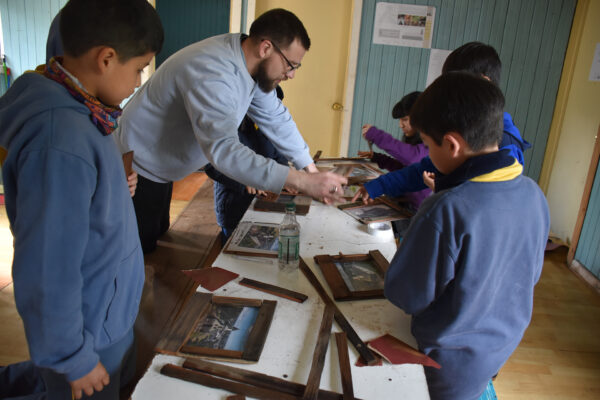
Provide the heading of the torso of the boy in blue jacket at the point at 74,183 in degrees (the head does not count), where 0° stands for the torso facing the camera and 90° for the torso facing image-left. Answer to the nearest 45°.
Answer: approximately 270°

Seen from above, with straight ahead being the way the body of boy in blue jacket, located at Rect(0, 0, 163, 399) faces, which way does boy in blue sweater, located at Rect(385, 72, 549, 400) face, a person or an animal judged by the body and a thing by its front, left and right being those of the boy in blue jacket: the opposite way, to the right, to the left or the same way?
to the left

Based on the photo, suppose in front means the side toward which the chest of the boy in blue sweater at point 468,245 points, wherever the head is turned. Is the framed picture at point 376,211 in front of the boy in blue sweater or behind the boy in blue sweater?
in front

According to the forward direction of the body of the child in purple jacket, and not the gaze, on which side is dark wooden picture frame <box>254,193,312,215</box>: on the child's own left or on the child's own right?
on the child's own left

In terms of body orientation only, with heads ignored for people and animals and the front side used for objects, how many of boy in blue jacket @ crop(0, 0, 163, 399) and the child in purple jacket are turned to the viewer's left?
1

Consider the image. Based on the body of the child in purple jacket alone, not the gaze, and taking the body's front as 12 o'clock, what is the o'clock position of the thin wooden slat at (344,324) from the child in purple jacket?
The thin wooden slat is roughly at 9 o'clock from the child in purple jacket.

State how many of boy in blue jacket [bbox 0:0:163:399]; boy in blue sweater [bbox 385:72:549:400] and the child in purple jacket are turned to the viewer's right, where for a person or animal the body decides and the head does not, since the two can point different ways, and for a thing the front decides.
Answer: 1

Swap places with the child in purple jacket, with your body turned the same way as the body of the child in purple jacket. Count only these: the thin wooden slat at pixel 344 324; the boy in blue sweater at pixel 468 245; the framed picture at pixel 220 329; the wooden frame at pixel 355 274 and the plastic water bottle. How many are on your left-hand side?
5

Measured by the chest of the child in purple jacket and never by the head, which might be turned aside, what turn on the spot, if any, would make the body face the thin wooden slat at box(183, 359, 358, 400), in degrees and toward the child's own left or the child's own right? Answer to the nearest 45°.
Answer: approximately 90° to the child's own left

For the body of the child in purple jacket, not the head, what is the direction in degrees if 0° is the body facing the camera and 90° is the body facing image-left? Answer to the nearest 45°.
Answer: approximately 90°

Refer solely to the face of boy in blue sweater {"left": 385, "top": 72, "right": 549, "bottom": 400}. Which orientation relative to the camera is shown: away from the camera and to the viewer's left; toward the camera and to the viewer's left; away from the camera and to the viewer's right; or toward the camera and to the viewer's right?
away from the camera and to the viewer's left

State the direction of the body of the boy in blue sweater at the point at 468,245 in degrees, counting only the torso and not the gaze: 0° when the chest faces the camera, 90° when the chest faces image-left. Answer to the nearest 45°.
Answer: approximately 135°
